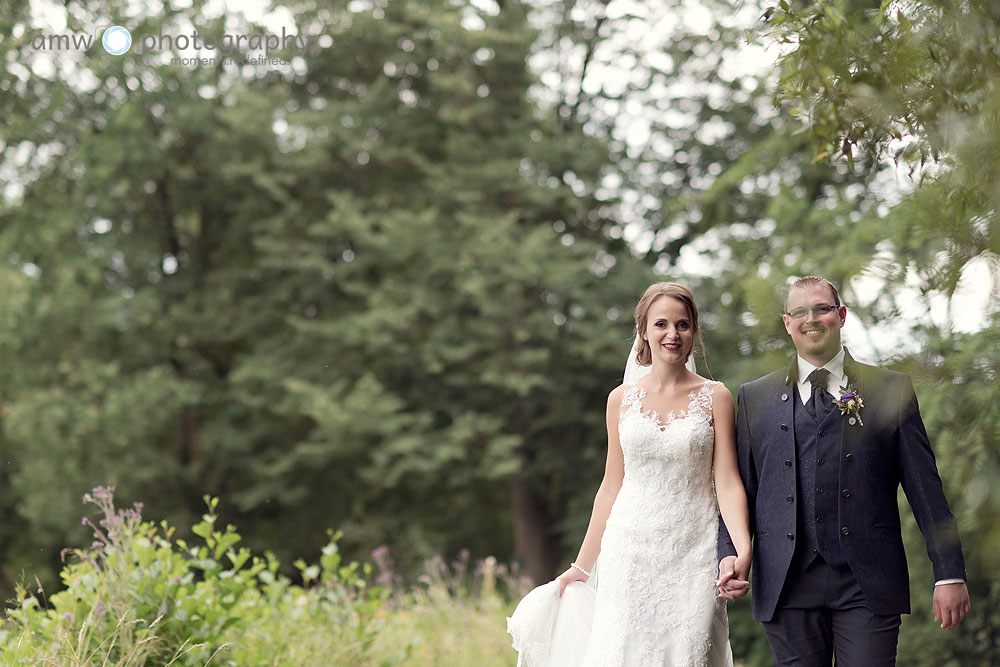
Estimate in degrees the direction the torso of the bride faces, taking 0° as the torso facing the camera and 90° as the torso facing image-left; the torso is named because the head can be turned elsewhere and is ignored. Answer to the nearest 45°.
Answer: approximately 0°

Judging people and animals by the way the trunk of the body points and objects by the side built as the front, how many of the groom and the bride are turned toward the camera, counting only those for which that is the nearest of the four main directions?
2

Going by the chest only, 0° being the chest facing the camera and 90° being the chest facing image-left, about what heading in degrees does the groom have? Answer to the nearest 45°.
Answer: approximately 0°

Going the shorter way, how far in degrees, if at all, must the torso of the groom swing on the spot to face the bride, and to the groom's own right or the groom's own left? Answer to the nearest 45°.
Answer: approximately 135° to the groom's own right
